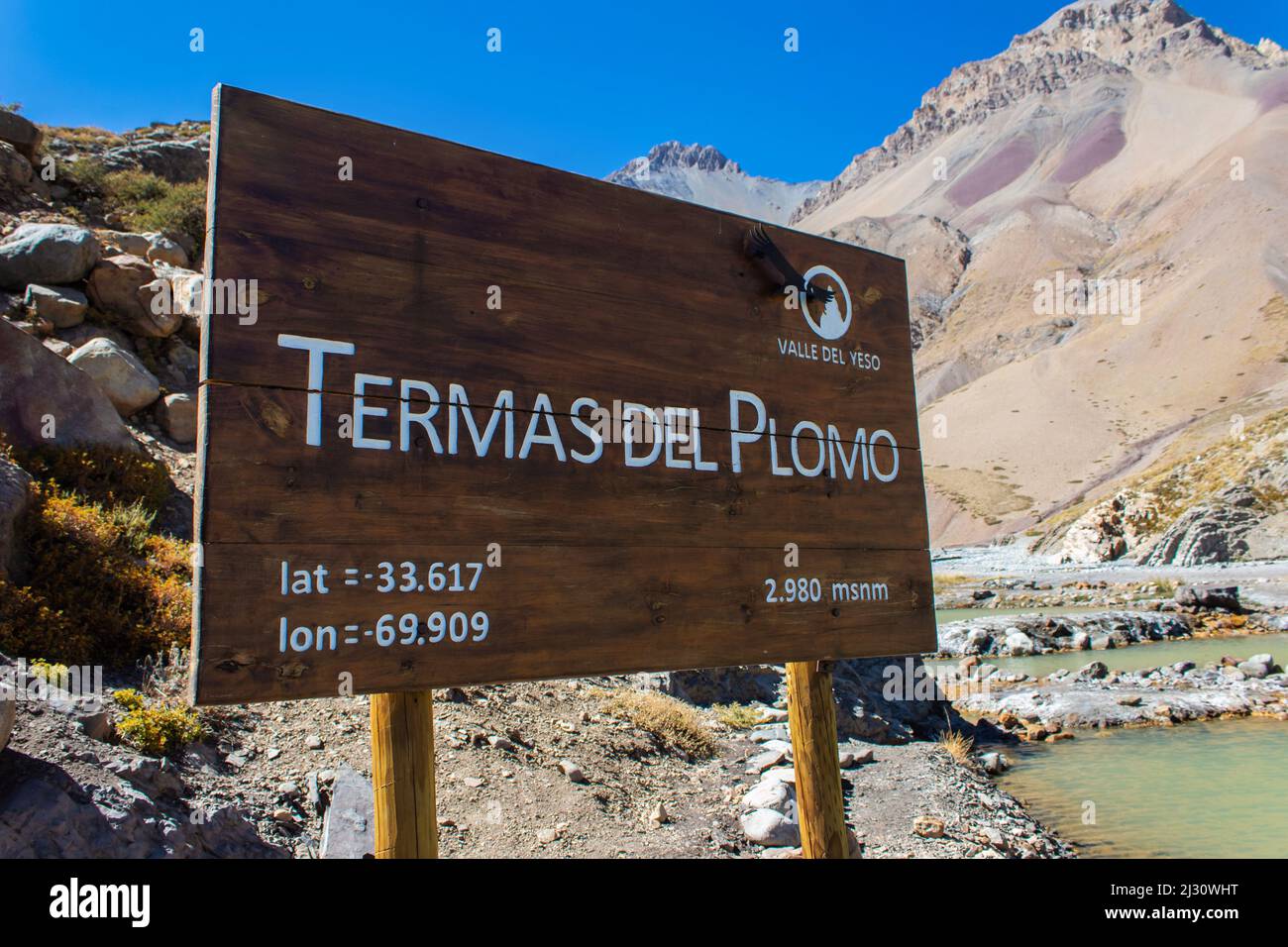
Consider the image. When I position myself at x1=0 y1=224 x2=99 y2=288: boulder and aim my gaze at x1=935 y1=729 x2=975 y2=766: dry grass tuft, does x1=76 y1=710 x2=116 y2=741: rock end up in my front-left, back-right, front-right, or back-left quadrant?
front-right

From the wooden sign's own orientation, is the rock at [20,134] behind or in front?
behind

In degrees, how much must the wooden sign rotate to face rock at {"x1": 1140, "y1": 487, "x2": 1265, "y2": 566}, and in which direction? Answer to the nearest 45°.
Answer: approximately 90° to its left

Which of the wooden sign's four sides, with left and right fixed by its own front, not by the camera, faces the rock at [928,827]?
left

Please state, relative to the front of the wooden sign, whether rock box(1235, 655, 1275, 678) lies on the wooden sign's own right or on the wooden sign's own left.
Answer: on the wooden sign's own left

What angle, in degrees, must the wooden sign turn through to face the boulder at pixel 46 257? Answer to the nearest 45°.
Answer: approximately 180°

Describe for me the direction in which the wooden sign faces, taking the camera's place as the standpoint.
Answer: facing the viewer and to the right of the viewer
